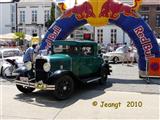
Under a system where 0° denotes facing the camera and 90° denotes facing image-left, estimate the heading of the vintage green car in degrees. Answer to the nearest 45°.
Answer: approximately 45°

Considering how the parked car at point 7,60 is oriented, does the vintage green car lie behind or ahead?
ahead

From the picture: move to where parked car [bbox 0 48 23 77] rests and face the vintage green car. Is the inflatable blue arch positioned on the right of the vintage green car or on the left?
left

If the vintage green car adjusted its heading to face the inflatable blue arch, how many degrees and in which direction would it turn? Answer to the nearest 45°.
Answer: approximately 180°

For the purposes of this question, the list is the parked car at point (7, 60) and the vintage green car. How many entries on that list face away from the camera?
0

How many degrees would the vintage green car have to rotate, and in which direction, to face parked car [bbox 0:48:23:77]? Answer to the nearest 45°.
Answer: approximately 90° to its right
